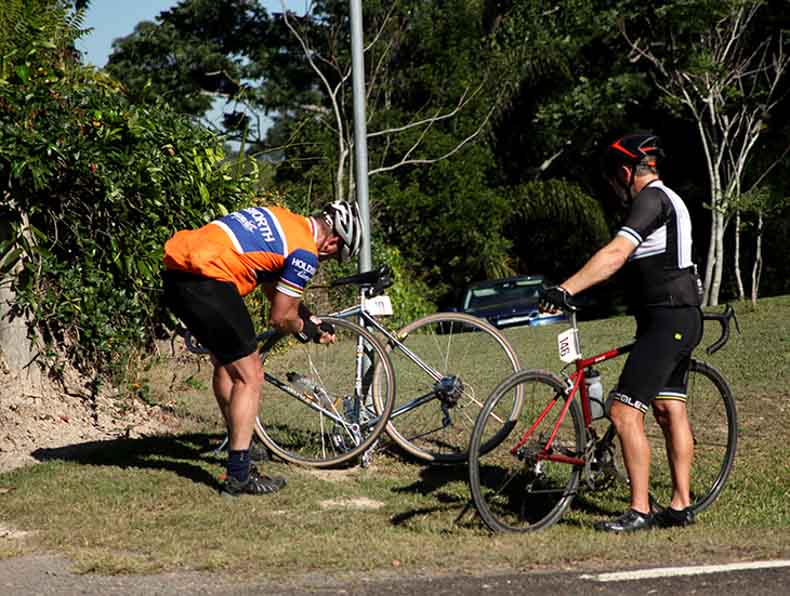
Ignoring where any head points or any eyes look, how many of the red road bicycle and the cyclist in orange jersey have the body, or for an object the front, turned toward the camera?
0

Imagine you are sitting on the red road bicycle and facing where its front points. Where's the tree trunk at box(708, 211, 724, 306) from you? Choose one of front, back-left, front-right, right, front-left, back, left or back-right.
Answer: front-left

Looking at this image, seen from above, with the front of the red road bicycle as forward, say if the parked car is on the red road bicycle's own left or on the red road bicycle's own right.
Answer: on the red road bicycle's own left

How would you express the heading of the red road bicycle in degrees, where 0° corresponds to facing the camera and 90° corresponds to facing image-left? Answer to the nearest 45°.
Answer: approximately 225°

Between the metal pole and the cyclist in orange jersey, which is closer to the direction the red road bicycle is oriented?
the metal pole

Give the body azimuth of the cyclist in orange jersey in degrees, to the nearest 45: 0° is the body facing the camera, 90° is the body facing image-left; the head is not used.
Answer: approximately 270°

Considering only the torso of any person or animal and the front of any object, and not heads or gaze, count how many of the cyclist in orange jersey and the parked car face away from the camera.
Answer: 0

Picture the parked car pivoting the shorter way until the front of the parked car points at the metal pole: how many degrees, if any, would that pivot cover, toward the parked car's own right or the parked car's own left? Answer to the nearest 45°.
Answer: approximately 45° to the parked car's own right

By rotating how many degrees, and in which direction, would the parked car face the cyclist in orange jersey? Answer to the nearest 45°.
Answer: approximately 45° to its right
